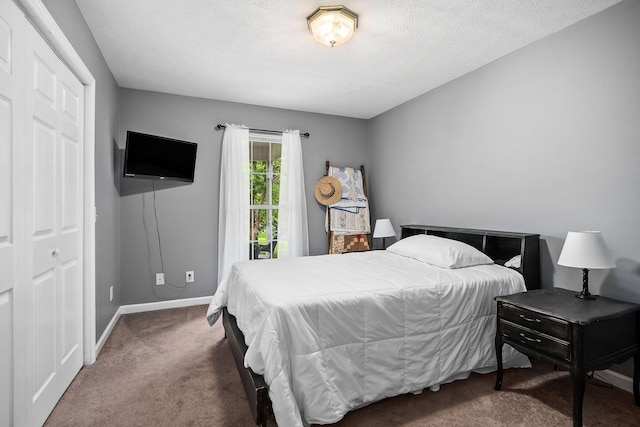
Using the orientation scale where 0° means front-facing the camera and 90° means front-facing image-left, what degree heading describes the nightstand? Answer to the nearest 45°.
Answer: approximately 45°

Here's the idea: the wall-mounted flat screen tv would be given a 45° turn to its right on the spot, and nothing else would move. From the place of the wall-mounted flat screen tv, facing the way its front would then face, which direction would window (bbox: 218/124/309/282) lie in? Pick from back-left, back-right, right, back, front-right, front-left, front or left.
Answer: left

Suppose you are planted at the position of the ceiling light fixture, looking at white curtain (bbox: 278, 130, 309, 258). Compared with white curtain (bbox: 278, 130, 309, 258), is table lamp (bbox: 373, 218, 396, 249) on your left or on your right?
right

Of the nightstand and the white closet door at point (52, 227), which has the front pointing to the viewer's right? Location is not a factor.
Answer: the white closet door

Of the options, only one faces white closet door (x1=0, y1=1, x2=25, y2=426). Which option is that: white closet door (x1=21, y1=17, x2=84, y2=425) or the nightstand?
the nightstand

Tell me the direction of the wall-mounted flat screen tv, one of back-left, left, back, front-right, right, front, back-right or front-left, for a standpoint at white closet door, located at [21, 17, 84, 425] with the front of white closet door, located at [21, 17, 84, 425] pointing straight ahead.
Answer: front-left

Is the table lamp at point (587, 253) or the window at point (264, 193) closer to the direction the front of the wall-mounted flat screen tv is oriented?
the table lamp

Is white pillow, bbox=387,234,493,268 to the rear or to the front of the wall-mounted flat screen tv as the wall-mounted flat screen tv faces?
to the front

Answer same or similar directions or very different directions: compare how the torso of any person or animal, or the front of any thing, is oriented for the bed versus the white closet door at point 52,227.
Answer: very different directions

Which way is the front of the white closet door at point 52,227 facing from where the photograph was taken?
facing to the right of the viewer

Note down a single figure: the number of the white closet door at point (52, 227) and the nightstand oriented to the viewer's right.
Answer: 1

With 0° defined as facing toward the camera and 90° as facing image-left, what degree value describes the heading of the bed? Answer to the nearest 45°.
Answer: approximately 45°

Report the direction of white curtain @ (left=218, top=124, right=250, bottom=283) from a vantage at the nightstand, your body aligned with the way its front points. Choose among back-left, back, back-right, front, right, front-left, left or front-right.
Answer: front-right

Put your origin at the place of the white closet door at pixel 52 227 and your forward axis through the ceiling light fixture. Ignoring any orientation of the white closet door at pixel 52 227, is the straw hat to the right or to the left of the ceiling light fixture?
left

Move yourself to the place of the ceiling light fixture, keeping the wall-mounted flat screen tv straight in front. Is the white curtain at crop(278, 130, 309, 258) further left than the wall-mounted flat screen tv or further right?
right

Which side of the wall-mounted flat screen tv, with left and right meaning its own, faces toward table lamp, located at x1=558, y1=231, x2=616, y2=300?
front
